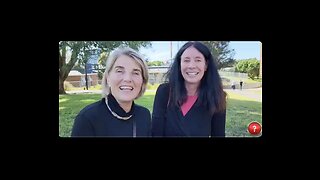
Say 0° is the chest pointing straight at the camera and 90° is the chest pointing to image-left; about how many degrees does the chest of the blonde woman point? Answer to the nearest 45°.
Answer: approximately 315°
